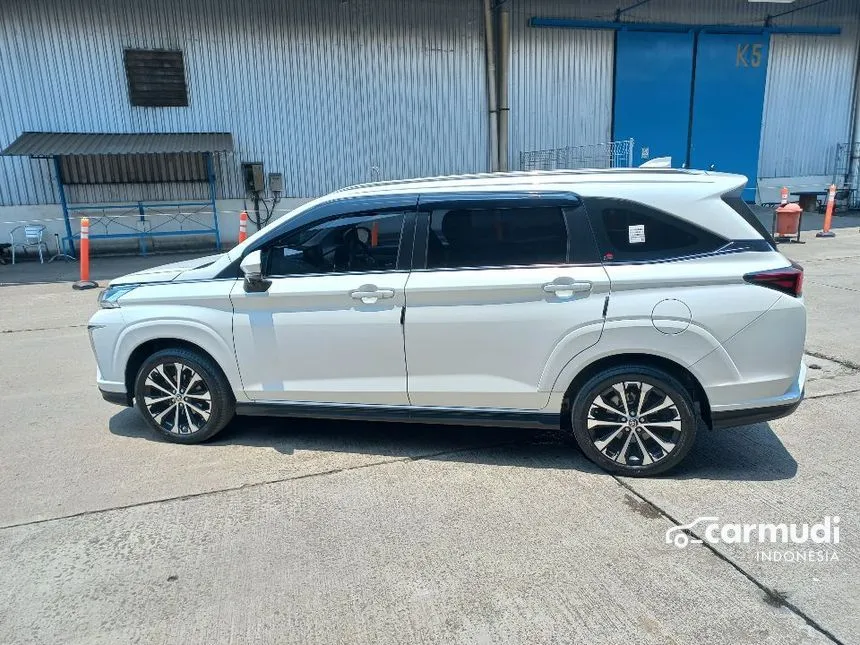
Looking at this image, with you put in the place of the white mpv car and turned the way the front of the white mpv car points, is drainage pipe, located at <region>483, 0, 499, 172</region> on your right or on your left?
on your right

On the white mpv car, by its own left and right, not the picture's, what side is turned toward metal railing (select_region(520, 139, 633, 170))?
right

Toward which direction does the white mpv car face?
to the viewer's left

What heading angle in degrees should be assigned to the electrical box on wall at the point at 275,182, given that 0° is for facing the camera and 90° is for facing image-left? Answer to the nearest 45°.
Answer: approximately 0°

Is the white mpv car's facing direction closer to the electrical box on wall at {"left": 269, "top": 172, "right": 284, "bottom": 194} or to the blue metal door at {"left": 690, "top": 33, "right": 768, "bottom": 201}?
the electrical box on wall

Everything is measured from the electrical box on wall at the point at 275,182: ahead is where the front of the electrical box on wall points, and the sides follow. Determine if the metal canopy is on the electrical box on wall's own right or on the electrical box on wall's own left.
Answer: on the electrical box on wall's own right

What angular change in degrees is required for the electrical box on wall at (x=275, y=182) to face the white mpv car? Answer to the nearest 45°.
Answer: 0° — it already faces it

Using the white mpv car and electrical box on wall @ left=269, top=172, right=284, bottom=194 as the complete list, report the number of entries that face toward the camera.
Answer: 1

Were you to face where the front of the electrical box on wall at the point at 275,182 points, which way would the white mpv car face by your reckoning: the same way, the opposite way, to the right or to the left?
to the right

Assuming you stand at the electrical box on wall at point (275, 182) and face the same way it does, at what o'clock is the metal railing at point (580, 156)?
The metal railing is roughly at 9 o'clock from the electrical box on wall.
